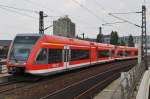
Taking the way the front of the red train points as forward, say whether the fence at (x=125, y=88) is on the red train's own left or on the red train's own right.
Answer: on the red train's own left
